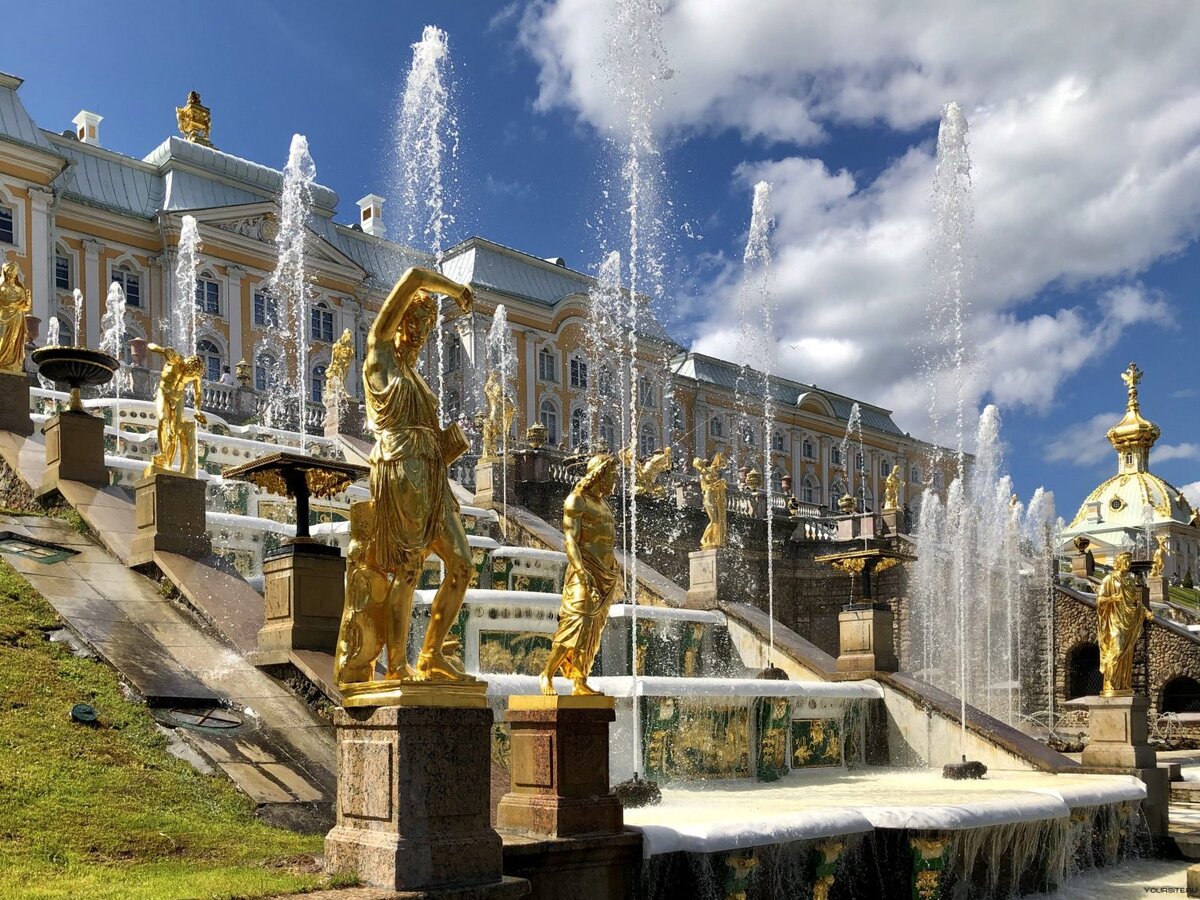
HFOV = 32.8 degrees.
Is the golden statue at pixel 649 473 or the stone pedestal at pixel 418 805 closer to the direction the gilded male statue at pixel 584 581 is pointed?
the stone pedestal

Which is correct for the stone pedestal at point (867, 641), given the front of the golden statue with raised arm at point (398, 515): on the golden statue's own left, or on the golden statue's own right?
on the golden statue's own left

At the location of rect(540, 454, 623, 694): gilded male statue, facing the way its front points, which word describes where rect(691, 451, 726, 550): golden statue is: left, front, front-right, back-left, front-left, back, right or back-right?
back-left

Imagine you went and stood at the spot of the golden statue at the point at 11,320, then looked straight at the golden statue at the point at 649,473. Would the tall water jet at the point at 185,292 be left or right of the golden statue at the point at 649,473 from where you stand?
left

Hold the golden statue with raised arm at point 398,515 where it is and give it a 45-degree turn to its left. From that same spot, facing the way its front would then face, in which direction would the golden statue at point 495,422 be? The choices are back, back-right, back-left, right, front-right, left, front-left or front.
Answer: left
